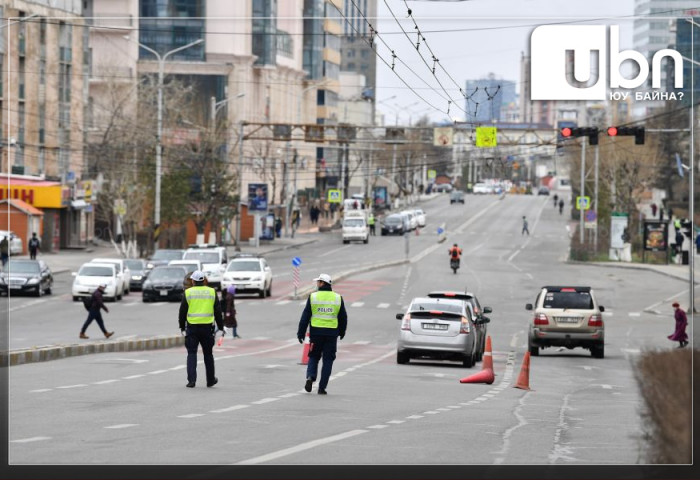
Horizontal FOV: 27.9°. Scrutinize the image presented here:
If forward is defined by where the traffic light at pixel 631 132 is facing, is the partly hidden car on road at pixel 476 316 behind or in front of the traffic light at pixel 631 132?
in front

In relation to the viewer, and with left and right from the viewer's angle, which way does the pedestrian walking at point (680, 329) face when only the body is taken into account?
facing to the left of the viewer

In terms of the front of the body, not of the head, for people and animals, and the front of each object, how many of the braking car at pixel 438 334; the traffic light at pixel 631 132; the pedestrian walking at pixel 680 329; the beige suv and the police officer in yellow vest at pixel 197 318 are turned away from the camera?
3

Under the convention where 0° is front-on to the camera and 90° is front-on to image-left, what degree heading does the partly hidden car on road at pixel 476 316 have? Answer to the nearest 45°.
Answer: approximately 180°

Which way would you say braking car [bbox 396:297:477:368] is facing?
away from the camera

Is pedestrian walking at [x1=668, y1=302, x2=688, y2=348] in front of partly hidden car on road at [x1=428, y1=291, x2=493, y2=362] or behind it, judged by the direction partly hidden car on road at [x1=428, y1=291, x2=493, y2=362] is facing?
in front

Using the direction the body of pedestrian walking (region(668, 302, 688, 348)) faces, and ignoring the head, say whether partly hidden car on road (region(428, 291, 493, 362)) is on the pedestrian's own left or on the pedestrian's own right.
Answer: on the pedestrian's own left

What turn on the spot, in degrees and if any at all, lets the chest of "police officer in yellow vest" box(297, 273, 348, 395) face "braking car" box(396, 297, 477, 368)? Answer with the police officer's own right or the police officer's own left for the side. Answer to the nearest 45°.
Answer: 0° — they already face it

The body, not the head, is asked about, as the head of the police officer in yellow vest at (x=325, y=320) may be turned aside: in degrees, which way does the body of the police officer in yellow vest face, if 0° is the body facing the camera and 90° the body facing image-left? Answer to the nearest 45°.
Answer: approximately 180°

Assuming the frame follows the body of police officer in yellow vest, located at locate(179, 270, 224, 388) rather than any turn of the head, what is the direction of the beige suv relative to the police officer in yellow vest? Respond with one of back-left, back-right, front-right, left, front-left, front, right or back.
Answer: front-right

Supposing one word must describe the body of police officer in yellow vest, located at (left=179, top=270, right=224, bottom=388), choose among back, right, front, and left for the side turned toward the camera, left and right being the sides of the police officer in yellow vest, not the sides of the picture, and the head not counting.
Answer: back

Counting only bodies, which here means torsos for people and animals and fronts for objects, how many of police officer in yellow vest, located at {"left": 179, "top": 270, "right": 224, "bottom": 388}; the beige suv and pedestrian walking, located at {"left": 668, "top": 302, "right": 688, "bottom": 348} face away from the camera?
2

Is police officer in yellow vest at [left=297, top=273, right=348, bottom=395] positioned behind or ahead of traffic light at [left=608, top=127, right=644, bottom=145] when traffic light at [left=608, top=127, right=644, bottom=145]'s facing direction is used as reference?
ahead

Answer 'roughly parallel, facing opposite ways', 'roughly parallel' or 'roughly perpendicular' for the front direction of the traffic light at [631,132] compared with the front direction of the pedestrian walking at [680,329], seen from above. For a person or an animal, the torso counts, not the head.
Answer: roughly perpendicular
